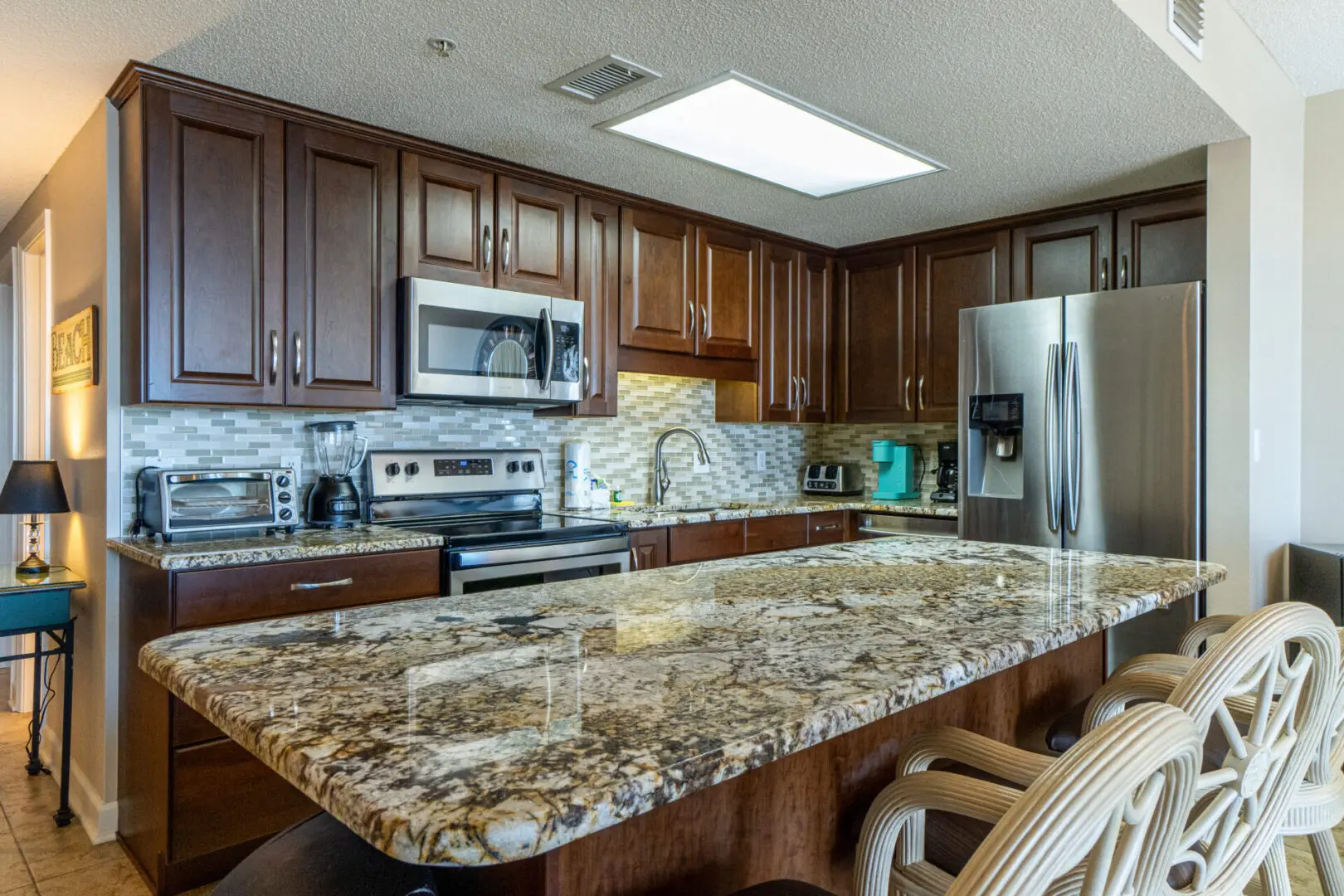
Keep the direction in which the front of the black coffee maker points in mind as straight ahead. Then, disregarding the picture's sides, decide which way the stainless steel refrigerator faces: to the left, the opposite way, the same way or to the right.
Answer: the same way

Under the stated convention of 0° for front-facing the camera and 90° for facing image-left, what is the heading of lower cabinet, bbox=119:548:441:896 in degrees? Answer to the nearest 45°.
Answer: approximately 315°

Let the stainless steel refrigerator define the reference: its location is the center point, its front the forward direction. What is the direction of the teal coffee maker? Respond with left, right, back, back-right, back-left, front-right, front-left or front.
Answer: right

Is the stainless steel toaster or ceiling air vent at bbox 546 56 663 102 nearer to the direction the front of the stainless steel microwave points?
the ceiling air vent

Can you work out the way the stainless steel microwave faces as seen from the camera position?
facing the viewer and to the right of the viewer

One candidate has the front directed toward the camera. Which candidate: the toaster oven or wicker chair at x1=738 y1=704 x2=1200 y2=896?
the toaster oven

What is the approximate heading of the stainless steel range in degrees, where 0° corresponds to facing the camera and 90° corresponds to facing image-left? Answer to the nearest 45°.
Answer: approximately 315°

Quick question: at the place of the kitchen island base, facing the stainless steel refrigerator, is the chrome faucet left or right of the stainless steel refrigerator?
left

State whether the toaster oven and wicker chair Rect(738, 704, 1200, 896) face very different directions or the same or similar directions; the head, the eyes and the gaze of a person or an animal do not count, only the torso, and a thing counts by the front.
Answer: very different directions

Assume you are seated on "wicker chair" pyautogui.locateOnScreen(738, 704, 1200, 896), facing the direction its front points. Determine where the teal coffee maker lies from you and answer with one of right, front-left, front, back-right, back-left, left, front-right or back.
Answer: front-right

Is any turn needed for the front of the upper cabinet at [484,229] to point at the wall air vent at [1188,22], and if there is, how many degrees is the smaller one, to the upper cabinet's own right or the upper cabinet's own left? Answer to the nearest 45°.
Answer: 0° — it already faces it

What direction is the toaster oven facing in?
toward the camera

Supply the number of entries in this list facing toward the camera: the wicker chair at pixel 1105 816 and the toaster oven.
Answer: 1

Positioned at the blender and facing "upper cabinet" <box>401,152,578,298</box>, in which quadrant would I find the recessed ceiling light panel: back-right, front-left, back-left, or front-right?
front-right

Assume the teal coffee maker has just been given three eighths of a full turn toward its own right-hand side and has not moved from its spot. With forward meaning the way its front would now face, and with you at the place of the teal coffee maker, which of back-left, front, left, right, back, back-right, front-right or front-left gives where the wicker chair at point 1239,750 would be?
back
